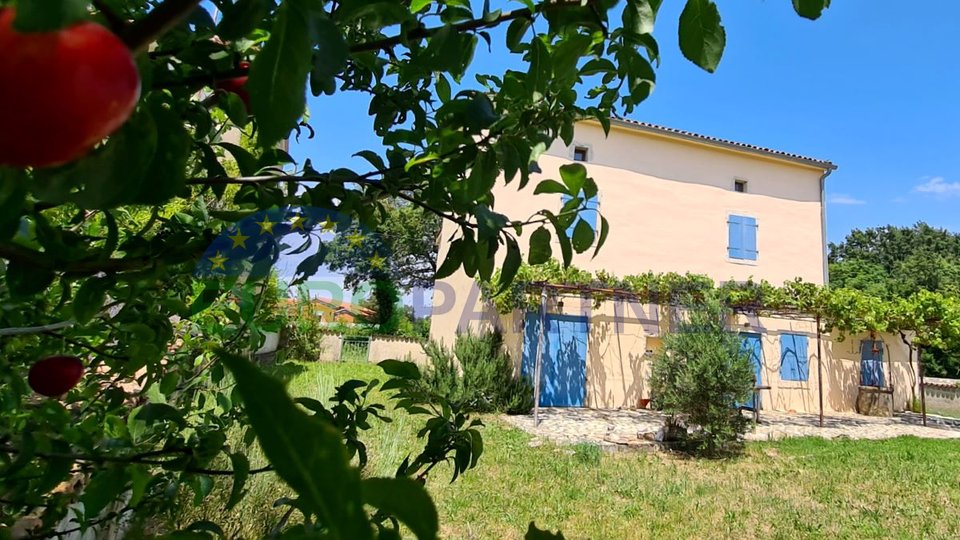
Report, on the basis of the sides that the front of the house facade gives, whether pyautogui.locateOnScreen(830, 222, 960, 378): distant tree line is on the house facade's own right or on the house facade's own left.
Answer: on the house facade's own left

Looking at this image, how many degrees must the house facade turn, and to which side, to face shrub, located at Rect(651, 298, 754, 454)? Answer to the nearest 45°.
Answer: approximately 45° to its right

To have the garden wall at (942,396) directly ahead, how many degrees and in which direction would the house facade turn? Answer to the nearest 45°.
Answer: approximately 90° to its left

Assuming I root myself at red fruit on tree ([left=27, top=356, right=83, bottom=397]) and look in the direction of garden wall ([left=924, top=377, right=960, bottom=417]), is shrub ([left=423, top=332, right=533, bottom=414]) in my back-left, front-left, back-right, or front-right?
front-left

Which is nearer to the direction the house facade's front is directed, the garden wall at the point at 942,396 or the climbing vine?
the climbing vine

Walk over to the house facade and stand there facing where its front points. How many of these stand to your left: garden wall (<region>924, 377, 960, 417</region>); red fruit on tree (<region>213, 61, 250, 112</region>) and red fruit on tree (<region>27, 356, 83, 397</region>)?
1

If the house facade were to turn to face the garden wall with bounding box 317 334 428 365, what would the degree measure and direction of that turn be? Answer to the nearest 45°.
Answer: approximately 135° to its right

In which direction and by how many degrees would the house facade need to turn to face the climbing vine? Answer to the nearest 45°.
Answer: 0° — it already faces it

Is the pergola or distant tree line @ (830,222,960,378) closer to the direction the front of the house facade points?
the pergola

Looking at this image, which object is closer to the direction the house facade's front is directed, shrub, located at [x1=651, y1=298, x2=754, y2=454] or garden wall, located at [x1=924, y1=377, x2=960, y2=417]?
the shrub

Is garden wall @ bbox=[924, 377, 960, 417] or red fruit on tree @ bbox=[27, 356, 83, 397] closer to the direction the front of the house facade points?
the red fruit on tree

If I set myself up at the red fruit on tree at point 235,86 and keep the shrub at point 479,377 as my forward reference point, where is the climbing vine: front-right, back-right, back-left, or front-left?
front-right
